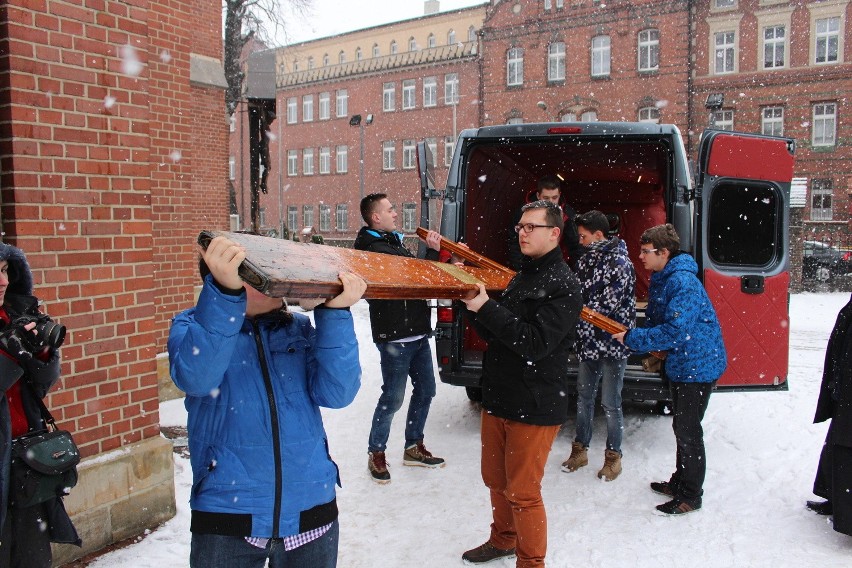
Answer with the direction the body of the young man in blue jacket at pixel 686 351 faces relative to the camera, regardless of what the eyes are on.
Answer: to the viewer's left

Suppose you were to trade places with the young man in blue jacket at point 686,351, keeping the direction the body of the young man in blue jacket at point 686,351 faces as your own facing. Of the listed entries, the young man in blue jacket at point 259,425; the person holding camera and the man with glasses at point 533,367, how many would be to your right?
0

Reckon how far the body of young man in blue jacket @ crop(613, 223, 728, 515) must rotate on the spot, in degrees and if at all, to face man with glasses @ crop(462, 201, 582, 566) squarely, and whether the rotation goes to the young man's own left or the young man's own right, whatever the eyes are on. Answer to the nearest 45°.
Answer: approximately 45° to the young man's own left

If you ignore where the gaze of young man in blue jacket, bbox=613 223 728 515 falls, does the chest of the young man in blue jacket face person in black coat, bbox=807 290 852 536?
no

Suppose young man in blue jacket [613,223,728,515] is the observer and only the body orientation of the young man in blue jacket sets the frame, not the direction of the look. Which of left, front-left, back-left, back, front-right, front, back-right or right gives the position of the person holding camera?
front-left

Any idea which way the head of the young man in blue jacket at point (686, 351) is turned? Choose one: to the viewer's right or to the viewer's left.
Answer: to the viewer's left

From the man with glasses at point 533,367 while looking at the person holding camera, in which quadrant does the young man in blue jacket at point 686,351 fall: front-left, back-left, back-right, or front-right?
back-right
